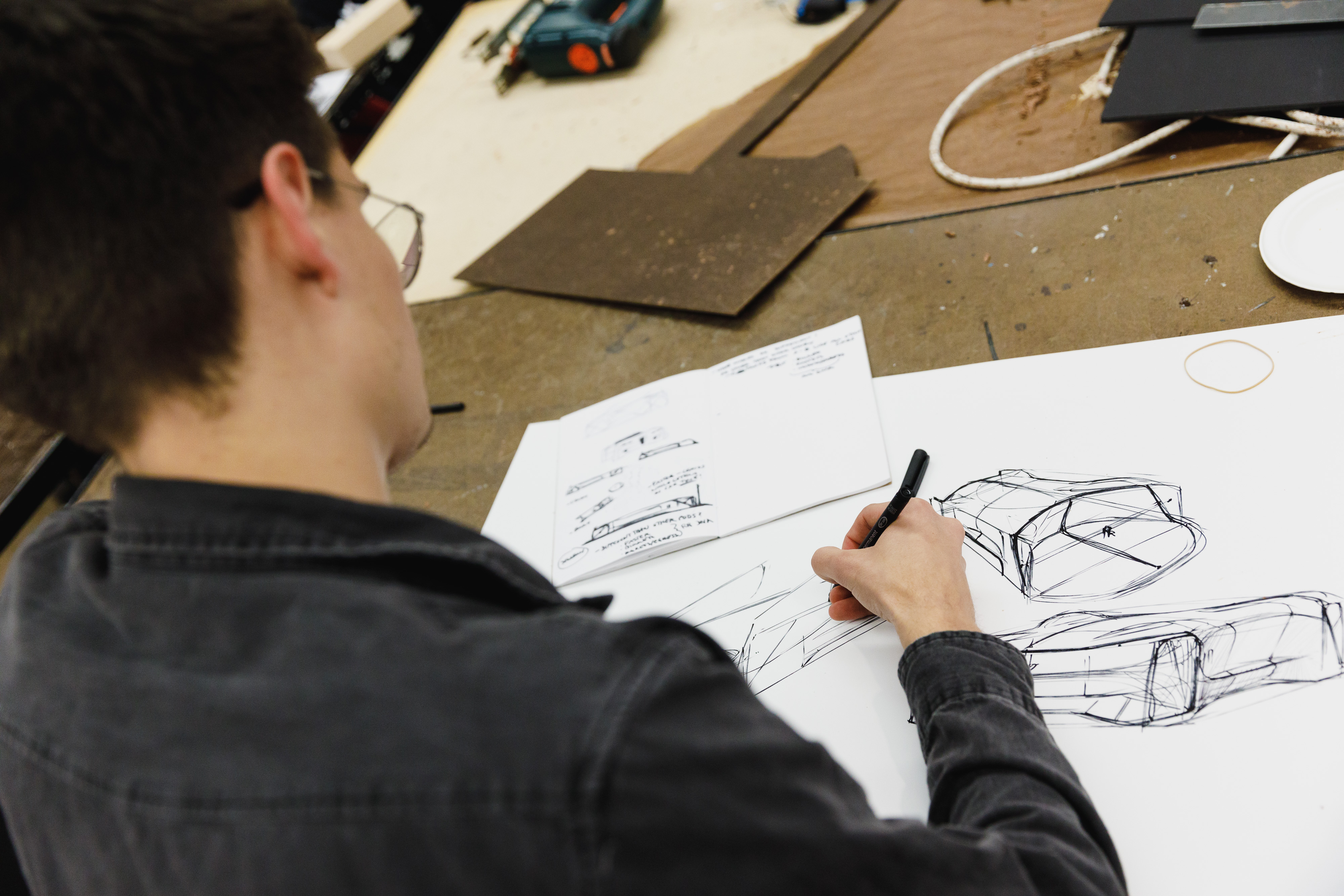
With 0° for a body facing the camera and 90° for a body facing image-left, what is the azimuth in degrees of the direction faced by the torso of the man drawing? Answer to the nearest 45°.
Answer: approximately 225°

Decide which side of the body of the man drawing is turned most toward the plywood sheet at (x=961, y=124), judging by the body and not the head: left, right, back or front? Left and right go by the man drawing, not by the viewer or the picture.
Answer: front

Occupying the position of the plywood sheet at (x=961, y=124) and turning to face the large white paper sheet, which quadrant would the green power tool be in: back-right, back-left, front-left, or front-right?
back-right

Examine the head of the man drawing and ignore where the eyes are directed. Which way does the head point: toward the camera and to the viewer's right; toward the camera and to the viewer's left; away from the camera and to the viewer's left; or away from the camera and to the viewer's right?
away from the camera and to the viewer's right

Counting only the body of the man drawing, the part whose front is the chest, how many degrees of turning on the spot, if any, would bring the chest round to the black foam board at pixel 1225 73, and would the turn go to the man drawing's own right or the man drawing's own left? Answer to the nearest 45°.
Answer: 0° — they already face it

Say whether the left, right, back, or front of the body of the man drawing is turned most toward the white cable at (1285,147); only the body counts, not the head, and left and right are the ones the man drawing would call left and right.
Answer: front

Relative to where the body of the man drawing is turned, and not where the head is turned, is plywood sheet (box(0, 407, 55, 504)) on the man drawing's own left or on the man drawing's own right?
on the man drawing's own left
